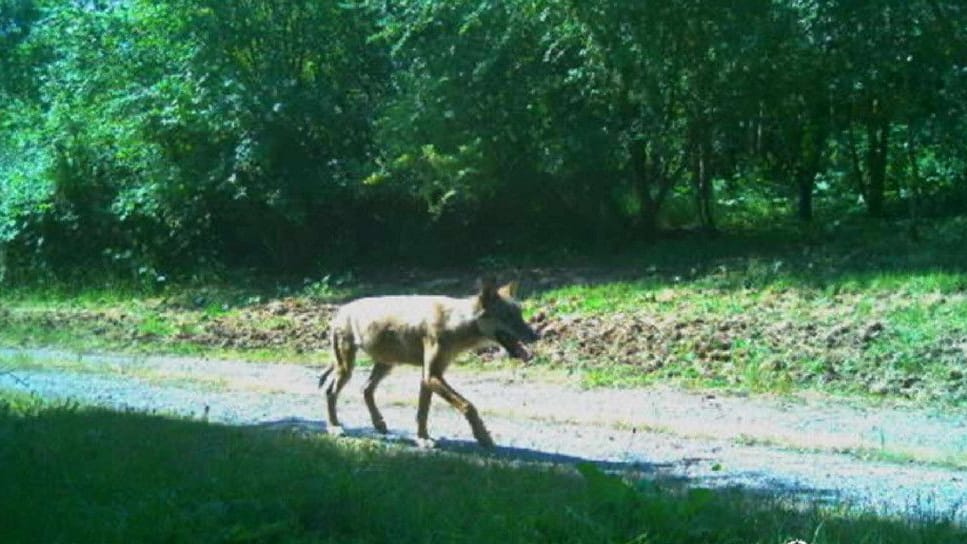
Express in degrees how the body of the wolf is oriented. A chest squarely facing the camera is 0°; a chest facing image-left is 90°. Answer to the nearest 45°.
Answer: approximately 270°
